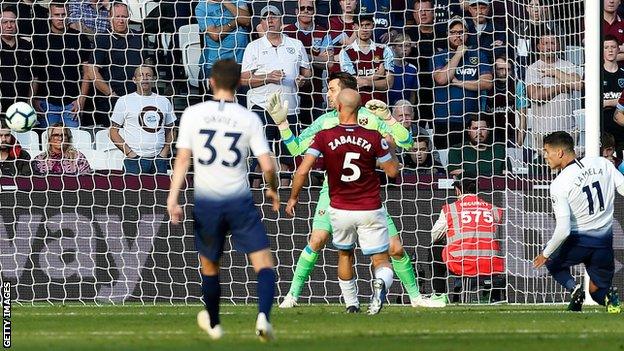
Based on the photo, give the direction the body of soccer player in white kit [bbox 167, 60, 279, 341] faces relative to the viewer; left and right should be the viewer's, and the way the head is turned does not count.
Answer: facing away from the viewer

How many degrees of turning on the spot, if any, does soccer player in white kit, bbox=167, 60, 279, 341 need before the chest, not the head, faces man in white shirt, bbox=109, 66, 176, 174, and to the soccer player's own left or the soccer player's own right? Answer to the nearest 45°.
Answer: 0° — they already face them

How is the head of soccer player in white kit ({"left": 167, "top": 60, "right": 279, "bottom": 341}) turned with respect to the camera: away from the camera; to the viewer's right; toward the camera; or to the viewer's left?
away from the camera

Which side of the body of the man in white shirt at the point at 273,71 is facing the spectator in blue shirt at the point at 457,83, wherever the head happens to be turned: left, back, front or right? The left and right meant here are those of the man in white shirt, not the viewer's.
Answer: left

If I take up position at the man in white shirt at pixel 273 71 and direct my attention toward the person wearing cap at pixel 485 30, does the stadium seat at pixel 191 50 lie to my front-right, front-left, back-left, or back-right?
back-left

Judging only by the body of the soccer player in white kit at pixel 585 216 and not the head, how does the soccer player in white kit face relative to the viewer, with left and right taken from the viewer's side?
facing away from the viewer and to the left of the viewer

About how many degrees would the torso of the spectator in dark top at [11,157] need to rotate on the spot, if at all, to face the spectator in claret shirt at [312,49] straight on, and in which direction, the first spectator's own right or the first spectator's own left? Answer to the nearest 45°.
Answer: approximately 90° to the first spectator's own left

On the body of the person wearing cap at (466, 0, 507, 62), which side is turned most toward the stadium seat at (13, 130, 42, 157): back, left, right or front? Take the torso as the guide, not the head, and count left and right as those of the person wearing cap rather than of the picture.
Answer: right
